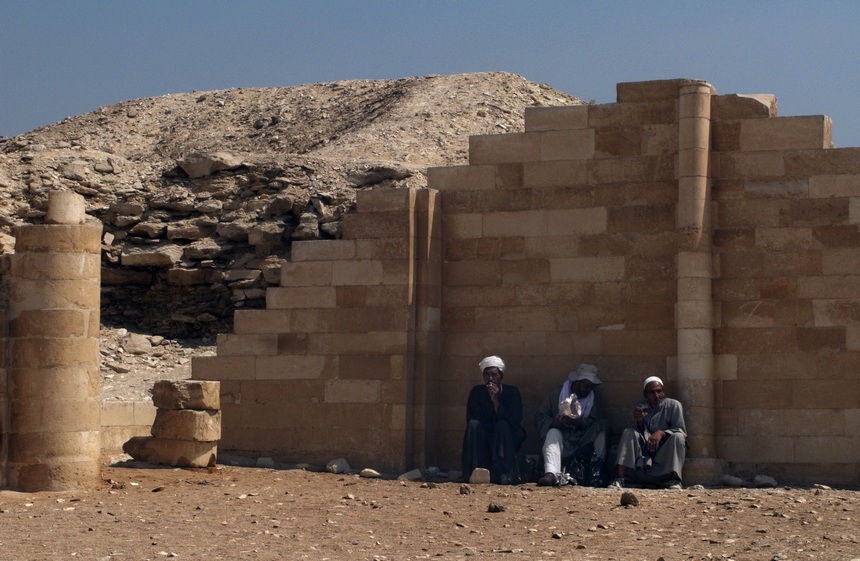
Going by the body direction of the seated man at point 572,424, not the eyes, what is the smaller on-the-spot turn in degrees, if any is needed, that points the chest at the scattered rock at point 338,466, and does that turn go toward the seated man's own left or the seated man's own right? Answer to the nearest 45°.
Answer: approximately 90° to the seated man's own right

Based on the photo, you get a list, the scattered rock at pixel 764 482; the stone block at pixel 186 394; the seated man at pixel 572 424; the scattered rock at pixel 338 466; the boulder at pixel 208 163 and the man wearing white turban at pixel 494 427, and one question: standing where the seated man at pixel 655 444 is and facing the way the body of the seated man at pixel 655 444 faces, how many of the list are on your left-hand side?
1

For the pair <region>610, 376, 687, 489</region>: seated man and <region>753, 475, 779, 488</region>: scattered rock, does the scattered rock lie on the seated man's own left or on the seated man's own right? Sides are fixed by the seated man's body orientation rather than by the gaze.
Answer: on the seated man's own left

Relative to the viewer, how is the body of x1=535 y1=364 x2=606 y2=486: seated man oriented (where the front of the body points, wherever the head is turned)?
toward the camera

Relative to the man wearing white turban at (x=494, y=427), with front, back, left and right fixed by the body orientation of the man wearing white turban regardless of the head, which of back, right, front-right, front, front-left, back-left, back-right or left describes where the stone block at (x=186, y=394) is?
right

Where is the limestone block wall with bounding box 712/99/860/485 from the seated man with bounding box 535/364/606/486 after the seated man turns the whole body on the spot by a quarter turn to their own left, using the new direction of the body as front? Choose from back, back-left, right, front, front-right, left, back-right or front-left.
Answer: front

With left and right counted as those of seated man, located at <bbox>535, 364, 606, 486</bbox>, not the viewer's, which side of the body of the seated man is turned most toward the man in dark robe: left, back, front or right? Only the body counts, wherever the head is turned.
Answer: right

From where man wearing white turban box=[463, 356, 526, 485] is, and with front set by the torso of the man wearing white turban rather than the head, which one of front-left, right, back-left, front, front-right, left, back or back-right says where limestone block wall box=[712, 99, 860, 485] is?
left

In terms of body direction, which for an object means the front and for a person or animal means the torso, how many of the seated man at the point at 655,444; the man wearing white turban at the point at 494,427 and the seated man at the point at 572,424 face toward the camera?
3

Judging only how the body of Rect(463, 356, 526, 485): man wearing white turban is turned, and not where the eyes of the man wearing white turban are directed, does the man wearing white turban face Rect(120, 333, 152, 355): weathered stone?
no

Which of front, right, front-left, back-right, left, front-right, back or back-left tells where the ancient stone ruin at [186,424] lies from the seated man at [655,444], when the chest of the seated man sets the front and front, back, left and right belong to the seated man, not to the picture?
right

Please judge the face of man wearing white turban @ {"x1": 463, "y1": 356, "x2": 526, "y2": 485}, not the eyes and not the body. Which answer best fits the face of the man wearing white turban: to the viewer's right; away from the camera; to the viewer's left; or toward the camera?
toward the camera

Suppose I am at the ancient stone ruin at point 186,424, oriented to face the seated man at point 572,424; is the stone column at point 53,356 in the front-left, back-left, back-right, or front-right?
back-right

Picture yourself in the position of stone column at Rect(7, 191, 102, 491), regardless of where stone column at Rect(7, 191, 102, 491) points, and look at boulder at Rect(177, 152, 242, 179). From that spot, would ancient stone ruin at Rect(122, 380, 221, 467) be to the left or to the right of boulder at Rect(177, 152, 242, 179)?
right

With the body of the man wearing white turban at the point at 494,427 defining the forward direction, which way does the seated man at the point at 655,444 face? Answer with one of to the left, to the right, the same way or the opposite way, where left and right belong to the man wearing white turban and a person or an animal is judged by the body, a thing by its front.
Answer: the same way

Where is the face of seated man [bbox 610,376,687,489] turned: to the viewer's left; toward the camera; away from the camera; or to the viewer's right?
toward the camera

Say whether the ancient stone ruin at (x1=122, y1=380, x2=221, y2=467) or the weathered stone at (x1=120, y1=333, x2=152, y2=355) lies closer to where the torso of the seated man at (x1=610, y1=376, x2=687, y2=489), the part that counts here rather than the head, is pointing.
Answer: the ancient stone ruin

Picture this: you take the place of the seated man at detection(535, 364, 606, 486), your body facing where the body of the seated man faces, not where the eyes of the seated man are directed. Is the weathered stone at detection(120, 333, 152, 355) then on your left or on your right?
on your right

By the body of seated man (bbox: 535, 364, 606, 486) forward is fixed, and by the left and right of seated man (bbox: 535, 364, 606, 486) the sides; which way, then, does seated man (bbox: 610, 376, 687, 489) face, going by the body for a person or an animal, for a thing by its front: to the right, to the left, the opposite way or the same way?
the same way

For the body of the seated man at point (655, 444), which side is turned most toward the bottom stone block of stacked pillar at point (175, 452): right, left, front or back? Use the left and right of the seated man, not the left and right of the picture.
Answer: right
